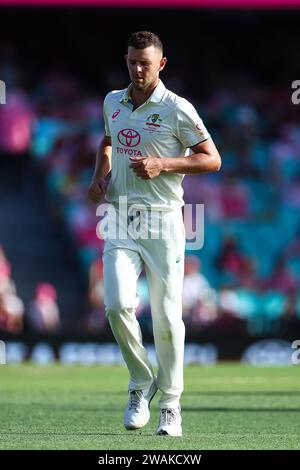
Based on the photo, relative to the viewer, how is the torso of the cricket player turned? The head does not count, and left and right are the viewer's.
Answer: facing the viewer and to the left of the viewer
